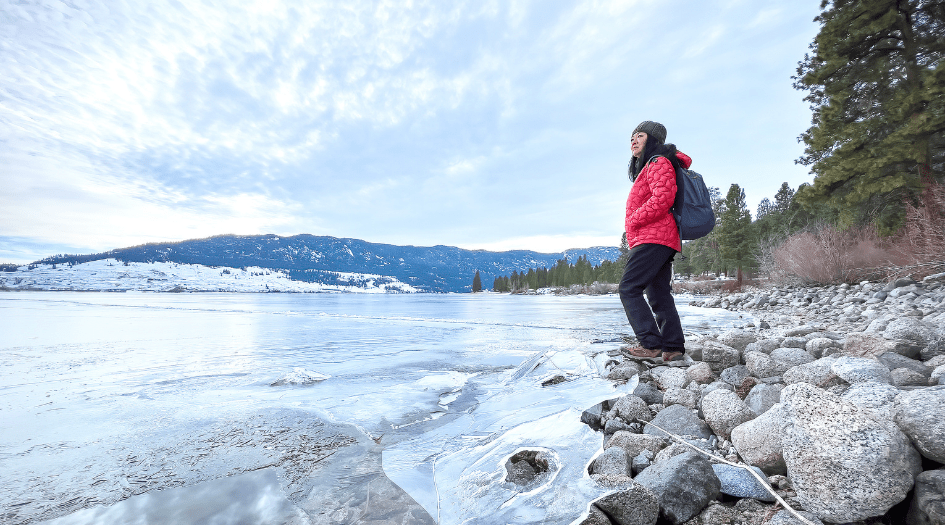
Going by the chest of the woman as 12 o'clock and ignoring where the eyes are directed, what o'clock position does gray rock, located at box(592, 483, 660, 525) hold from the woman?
The gray rock is roughly at 9 o'clock from the woman.

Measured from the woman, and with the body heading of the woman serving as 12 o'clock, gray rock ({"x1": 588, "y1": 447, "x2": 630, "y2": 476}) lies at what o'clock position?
The gray rock is roughly at 9 o'clock from the woman.

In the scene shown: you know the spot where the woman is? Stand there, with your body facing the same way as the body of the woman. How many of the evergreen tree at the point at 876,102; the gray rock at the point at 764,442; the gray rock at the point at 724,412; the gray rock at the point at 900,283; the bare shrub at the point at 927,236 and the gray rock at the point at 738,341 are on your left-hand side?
2

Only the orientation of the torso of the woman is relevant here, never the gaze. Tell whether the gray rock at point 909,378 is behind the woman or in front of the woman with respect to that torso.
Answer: behind

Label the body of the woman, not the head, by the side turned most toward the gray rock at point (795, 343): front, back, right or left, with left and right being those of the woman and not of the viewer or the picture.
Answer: back

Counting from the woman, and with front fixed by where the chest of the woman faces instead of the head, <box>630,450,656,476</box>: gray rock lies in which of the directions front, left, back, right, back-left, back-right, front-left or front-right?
left

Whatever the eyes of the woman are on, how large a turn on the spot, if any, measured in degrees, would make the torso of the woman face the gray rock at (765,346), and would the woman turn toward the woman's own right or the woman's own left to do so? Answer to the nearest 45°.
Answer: approximately 135° to the woman's own right

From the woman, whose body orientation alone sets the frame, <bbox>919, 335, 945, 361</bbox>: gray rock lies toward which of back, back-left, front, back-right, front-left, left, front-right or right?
back

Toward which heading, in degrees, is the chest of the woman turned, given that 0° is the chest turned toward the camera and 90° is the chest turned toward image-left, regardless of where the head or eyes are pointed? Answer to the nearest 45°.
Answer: approximately 90°

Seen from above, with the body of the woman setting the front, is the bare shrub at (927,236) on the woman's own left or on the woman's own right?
on the woman's own right

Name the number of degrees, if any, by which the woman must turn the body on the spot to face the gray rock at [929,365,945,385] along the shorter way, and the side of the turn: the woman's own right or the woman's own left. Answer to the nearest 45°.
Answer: approximately 135° to the woman's own left

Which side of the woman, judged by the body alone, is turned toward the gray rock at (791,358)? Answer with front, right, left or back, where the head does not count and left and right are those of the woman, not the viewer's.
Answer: back

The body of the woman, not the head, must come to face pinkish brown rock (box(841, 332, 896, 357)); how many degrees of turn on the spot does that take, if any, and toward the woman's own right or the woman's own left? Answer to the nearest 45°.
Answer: approximately 180°

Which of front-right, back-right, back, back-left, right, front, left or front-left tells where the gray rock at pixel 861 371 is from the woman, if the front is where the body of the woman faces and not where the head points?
back-left
